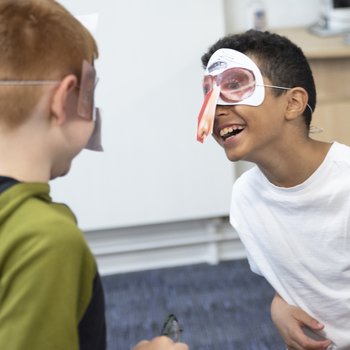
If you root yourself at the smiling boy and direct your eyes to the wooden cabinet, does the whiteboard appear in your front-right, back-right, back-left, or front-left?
front-left

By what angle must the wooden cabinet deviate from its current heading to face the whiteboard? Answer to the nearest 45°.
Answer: approximately 90° to its right

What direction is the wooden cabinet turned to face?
toward the camera

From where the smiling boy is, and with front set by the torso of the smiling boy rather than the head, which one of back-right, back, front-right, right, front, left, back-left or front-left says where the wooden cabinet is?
back-right

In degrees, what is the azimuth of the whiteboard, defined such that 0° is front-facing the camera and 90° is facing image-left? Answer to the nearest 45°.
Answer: approximately 0°

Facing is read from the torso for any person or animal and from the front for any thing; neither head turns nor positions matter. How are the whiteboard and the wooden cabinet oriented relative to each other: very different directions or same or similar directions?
same or similar directions

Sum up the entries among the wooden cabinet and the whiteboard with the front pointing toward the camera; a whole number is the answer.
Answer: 2

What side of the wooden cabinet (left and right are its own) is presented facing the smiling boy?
front

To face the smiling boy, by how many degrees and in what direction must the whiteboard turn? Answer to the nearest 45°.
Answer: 0° — it already faces them

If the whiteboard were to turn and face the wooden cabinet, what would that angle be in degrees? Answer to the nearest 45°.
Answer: approximately 90° to its left

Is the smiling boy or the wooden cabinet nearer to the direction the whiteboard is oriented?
the smiling boy
